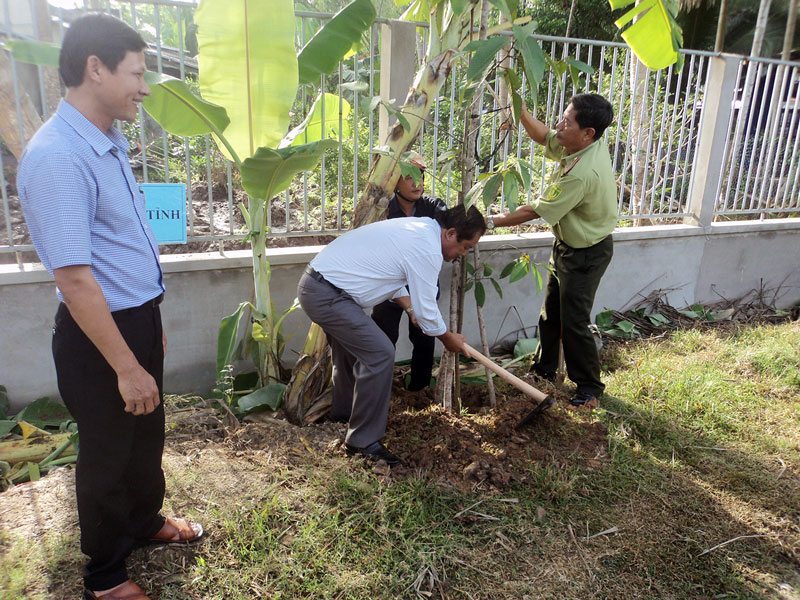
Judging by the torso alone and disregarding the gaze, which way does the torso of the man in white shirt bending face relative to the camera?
to the viewer's right

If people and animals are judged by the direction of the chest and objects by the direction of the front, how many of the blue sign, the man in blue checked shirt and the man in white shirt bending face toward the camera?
1

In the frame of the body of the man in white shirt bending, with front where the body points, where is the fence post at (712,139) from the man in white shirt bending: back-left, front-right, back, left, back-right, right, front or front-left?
front-left

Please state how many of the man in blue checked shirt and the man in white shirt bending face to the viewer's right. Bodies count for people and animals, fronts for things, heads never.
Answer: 2

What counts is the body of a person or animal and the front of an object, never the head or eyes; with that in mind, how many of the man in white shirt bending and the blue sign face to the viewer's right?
1

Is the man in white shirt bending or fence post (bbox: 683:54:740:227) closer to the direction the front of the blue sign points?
the man in white shirt bending

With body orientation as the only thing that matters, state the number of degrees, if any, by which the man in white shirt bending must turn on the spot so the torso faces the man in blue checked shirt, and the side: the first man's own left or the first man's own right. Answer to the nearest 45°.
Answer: approximately 135° to the first man's own right

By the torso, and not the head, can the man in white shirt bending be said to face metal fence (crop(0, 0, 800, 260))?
no

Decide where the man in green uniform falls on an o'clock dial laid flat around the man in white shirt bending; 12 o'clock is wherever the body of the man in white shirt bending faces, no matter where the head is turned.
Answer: The man in green uniform is roughly at 11 o'clock from the man in white shirt bending.

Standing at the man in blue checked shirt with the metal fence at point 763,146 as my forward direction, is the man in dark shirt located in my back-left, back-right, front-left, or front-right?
front-left

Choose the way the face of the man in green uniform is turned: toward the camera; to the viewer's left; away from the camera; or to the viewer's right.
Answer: to the viewer's left

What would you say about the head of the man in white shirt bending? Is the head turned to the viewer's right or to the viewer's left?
to the viewer's right

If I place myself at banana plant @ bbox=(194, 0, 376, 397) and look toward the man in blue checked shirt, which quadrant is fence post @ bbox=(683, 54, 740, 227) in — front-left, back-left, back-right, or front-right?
back-left

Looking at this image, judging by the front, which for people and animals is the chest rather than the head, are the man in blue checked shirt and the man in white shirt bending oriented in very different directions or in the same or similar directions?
same or similar directions

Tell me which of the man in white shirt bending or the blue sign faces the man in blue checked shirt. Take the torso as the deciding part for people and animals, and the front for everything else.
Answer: the blue sign

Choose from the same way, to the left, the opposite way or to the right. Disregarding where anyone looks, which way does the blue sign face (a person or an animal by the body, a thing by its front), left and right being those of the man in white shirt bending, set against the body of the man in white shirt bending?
to the right

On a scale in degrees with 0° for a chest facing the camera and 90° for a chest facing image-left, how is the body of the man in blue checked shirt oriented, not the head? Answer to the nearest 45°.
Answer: approximately 270°

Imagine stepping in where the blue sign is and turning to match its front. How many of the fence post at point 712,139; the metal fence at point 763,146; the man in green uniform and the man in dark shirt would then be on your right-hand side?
0

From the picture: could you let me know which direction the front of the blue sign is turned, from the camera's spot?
facing the viewer

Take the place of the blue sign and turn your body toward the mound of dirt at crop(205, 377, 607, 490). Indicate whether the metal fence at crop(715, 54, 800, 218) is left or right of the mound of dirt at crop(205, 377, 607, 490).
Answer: left
